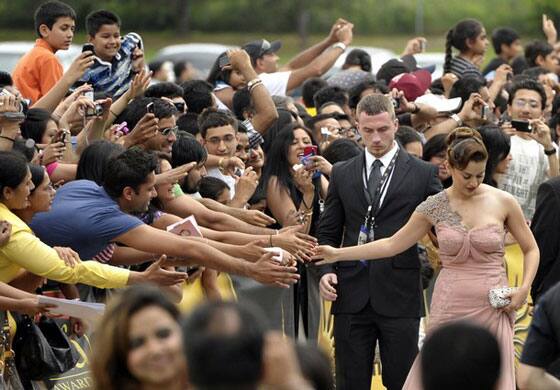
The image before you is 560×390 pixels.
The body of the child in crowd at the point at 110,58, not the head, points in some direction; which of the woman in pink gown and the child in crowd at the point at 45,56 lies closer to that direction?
the woman in pink gown

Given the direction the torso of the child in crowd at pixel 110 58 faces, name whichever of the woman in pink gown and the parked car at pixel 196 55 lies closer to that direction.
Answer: the woman in pink gown

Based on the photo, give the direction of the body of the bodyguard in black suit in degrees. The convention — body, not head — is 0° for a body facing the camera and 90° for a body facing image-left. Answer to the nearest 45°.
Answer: approximately 0°

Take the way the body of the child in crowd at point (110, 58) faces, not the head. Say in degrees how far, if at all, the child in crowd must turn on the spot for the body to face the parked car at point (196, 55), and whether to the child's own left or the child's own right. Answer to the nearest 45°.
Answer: approximately 135° to the child's own left

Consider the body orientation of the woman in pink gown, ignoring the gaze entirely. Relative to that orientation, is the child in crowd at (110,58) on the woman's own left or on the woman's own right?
on the woman's own right

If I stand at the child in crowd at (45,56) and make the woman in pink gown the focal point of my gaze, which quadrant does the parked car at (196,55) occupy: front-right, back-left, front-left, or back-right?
back-left

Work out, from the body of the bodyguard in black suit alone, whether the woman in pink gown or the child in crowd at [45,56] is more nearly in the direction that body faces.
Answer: the woman in pink gown

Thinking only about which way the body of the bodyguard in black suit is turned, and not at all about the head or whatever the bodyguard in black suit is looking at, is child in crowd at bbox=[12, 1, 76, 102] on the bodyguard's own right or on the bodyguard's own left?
on the bodyguard's own right

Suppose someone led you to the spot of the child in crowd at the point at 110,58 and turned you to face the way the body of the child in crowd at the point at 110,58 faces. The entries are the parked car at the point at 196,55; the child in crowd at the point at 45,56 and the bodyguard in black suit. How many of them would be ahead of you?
1
